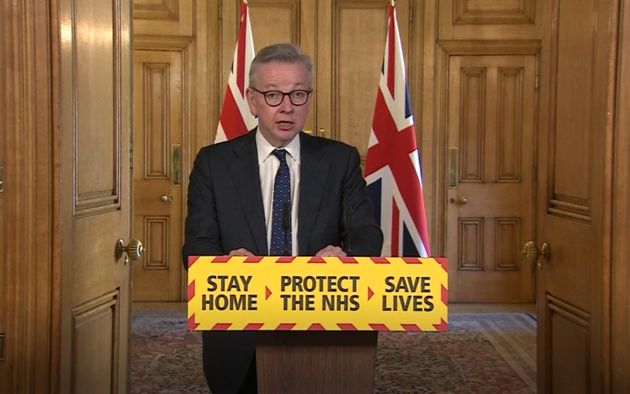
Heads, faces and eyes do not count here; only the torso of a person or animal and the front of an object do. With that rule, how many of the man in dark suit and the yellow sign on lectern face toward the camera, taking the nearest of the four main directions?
2

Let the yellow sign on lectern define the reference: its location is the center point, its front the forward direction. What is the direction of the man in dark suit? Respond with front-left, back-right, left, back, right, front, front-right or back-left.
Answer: back

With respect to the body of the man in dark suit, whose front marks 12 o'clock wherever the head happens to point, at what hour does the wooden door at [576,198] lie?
The wooden door is roughly at 8 o'clock from the man in dark suit.

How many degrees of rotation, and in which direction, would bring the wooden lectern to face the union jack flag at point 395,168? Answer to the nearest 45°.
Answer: approximately 180°

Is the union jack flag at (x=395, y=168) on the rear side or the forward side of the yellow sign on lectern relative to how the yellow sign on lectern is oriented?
on the rear side

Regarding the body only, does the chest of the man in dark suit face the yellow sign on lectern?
yes

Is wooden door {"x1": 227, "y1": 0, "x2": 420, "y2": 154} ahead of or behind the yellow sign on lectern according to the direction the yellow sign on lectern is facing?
behind

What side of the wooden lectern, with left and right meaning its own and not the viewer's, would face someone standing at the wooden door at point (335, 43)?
back

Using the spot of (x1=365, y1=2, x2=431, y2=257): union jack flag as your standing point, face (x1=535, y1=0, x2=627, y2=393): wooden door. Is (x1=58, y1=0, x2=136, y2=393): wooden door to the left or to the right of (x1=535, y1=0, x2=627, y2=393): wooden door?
right
